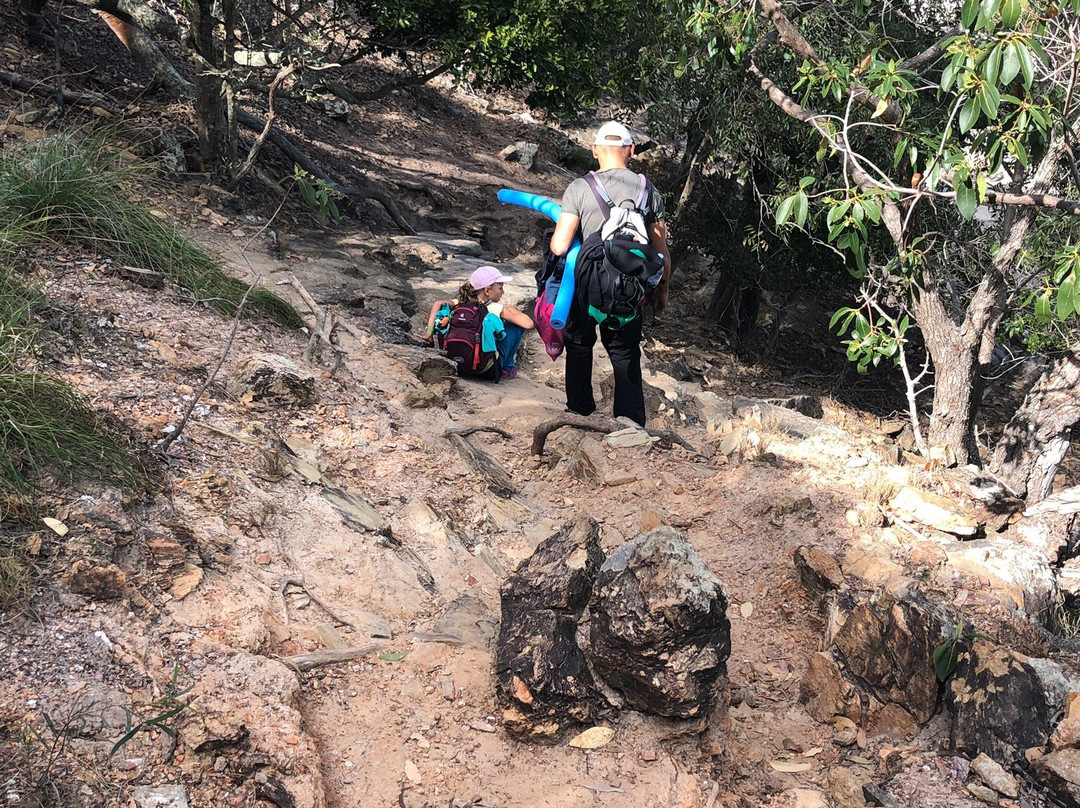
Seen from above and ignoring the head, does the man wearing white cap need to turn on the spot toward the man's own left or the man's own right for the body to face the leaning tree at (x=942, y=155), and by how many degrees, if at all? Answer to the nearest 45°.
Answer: approximately 45° to the man's own right

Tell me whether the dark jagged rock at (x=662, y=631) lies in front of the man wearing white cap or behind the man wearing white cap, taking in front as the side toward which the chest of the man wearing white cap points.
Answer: behind

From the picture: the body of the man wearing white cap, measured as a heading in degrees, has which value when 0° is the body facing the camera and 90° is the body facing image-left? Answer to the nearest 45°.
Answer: approximately 180°

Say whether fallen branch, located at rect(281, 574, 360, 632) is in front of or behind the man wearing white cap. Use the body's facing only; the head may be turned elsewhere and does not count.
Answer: behind

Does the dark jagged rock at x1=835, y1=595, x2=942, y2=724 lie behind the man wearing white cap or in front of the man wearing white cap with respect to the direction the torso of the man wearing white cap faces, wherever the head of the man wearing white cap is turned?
behind

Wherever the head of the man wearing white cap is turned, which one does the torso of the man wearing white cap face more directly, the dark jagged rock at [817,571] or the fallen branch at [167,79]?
the fallen branch

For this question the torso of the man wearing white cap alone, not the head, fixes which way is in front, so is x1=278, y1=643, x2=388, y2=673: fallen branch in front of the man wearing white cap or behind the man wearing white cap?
behind

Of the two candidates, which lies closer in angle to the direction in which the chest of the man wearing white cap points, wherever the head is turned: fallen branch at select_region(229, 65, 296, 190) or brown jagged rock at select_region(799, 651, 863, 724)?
the fallen branch

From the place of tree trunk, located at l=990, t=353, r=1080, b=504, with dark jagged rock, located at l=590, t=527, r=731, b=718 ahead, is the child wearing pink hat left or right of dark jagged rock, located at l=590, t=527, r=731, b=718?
right

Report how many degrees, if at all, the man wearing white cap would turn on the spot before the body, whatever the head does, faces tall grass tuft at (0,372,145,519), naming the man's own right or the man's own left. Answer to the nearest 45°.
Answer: approximately 135° to the man's own left

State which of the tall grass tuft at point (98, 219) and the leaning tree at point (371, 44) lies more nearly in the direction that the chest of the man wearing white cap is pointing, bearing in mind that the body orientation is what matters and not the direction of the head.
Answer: the leaning tree

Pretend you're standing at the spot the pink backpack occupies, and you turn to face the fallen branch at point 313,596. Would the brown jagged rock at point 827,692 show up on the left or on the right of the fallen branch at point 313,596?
left
